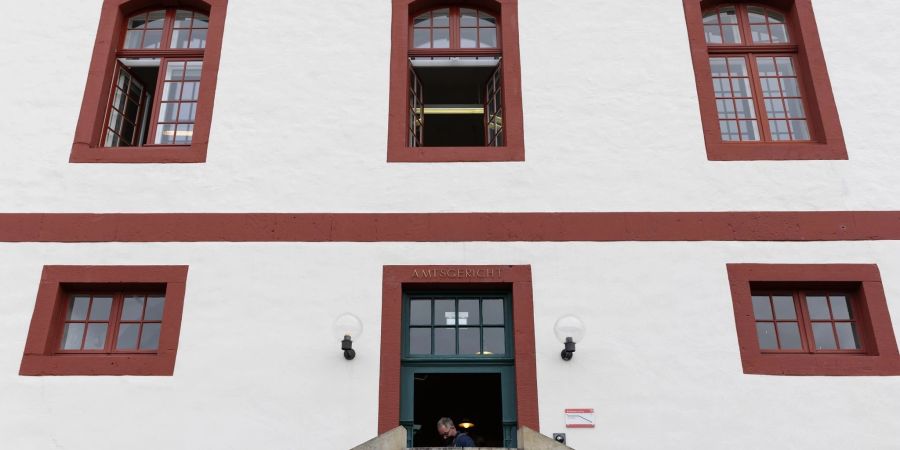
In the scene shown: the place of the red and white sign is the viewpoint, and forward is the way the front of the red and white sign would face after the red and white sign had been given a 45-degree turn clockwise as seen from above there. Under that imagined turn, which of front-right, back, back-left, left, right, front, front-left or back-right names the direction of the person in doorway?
front-right

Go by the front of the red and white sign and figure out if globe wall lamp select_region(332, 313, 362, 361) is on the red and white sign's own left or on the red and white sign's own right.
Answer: on the red and white sign's own right

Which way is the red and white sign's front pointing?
toward the camera

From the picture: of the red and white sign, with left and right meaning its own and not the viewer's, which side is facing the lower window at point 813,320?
left

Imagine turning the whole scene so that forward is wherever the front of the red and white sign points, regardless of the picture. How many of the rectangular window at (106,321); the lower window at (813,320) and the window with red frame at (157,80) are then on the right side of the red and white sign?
2

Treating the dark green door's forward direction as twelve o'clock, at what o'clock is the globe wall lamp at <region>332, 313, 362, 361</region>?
The globe wall lamp is roughly at 2 o'clock from the dark green door.

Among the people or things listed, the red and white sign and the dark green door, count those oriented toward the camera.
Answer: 2

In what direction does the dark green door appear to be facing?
toward the camera

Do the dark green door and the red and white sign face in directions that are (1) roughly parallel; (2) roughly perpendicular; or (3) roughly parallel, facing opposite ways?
roughly parallel
